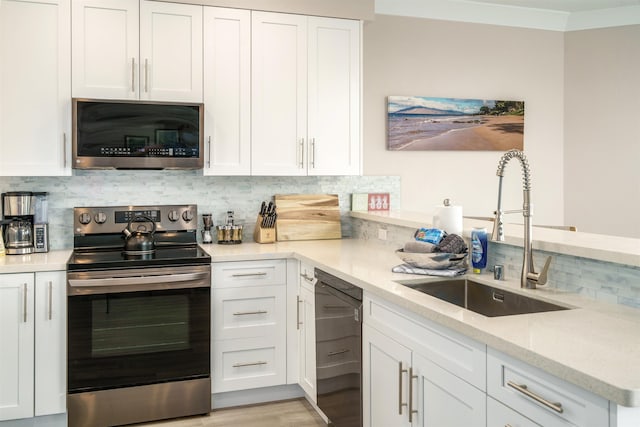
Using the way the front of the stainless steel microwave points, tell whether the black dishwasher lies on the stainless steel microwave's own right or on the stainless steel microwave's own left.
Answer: on the stainless steel microwave's own left

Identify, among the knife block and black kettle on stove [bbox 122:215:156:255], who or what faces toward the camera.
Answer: the knife block

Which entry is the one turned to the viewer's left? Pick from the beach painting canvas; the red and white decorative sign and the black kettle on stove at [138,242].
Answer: the black kettle on stove

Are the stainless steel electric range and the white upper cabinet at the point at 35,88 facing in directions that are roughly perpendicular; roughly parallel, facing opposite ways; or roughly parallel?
roughly parallel

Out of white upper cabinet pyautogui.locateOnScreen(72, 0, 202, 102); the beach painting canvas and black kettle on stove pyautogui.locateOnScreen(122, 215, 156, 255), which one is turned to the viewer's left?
the black kettle on stove

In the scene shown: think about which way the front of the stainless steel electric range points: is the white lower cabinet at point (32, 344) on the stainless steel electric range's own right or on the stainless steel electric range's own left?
on the stainless steel electric range's own right

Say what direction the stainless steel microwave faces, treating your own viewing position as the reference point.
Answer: facing the viewer

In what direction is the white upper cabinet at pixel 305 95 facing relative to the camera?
toward the camera

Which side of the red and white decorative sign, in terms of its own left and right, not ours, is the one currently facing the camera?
front

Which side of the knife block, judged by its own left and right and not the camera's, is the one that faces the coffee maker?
right

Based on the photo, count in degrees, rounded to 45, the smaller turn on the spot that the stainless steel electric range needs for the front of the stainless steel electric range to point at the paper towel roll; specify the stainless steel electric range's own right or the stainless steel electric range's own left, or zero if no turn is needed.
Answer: approximately 45° to the stainless steel electric range's own left

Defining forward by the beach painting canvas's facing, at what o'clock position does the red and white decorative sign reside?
The red and white decorative sign is roughly at 2 o'clock from the beach painting canvas.
